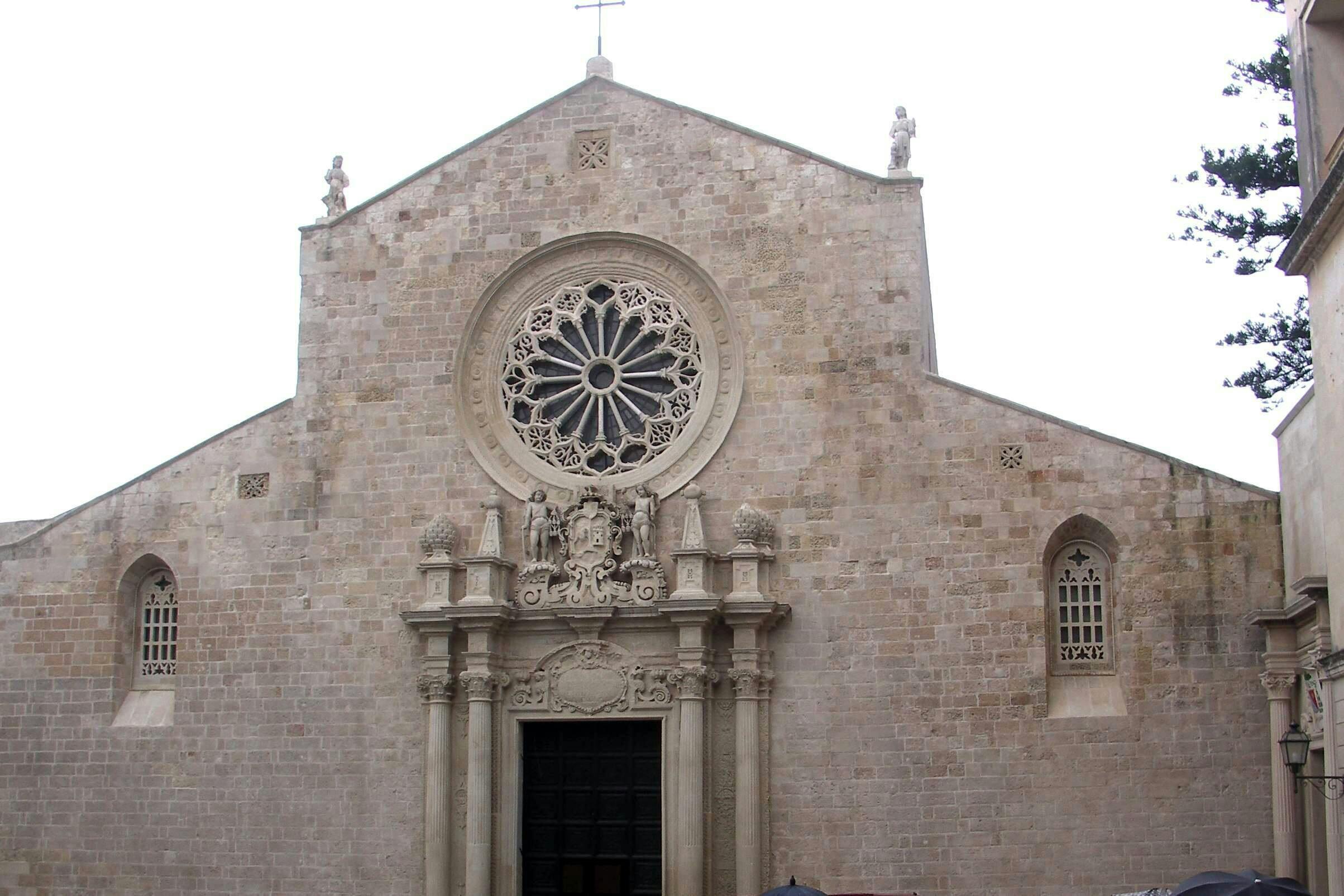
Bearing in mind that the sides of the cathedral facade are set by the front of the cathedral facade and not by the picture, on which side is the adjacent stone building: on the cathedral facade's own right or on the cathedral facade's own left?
on the cathedral facade's own left

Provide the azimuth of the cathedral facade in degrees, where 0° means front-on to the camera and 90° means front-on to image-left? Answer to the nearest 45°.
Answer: approximately 0°
